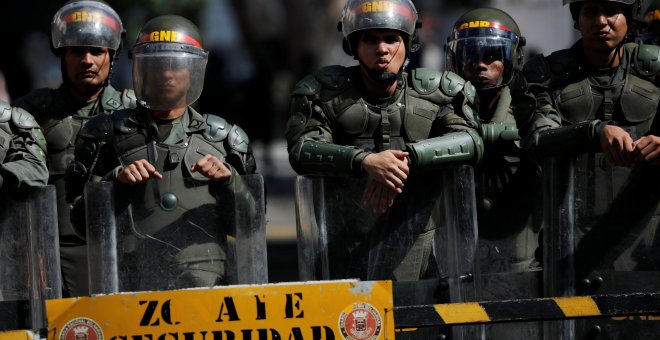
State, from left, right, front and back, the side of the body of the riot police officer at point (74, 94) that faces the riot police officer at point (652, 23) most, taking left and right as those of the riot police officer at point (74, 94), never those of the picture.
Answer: left

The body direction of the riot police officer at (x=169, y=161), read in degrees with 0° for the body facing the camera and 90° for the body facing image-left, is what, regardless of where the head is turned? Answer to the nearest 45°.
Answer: approximately 0°

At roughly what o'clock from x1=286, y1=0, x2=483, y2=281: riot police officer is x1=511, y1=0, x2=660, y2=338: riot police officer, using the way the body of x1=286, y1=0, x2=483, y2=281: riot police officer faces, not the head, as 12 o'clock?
x1=511, y1=0, x2=660, y2=338: riot police officer is roughly at 9 o'clock from x1=286, y1=0, x2=483, y2=281: riot police officer.

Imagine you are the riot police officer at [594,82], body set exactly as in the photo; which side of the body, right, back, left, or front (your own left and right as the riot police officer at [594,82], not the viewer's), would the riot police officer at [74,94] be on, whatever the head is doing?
right

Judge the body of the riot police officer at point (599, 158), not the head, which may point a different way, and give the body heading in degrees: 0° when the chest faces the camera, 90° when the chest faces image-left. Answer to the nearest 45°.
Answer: approximately 0°

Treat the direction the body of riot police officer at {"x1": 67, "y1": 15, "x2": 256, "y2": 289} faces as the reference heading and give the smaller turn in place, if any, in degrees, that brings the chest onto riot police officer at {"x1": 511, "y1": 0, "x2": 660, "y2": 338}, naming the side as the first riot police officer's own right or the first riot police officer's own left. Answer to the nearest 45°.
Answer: approximately 90° to the first riot police officer's own left

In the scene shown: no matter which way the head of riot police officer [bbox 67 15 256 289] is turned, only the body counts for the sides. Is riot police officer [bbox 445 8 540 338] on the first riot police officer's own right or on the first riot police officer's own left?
on the first riot police officer's own left

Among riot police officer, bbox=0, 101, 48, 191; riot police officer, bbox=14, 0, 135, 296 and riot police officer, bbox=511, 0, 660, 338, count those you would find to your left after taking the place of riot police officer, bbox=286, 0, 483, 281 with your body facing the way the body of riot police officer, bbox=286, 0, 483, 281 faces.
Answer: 1

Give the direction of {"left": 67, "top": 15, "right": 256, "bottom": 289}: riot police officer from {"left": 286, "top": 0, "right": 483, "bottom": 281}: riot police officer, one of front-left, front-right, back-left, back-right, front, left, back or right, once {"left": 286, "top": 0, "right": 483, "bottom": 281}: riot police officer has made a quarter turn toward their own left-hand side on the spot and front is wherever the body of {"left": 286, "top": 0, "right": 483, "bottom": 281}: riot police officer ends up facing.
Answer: back
